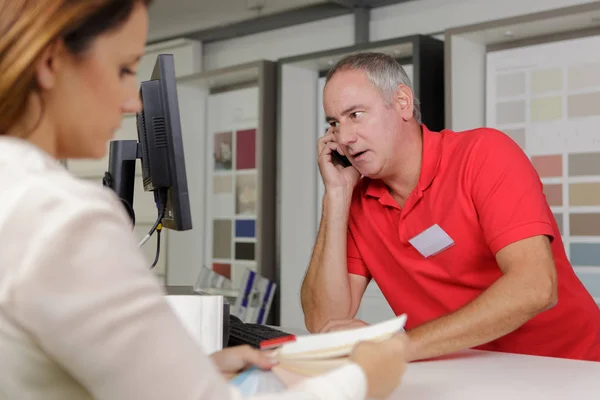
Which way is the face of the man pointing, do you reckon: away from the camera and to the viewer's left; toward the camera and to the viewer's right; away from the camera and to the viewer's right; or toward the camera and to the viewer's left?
toward the camera and to the viewer's left

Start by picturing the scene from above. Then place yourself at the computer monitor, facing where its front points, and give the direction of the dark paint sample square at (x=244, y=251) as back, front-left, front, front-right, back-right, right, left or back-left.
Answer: left

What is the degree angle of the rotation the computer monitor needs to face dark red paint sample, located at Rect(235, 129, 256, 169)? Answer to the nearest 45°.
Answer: approximately 90° to its left

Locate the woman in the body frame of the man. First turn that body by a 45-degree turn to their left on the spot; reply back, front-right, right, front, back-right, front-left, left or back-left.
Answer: front

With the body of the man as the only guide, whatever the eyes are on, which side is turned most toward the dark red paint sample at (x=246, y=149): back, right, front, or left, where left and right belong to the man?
right

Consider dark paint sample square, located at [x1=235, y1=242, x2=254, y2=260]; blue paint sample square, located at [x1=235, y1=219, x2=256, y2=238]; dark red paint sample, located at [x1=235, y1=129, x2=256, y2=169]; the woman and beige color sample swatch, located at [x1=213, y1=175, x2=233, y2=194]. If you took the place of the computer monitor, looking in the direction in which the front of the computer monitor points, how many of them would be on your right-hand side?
1

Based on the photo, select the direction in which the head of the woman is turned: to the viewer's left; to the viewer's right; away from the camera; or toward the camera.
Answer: to the viewer's right

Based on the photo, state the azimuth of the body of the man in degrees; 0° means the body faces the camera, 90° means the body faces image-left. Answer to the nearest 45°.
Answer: approximately 45°

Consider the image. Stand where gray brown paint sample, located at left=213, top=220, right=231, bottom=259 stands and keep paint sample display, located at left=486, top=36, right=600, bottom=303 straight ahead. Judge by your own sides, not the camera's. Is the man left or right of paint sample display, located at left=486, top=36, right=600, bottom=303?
right

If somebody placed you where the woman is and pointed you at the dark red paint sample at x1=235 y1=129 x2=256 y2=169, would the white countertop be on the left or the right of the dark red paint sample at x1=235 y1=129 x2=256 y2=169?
right

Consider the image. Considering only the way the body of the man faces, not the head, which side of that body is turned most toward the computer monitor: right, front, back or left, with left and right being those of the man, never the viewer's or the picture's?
front
